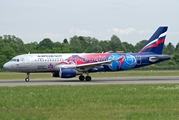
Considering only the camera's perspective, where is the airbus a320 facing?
facing to the left of the viewer
